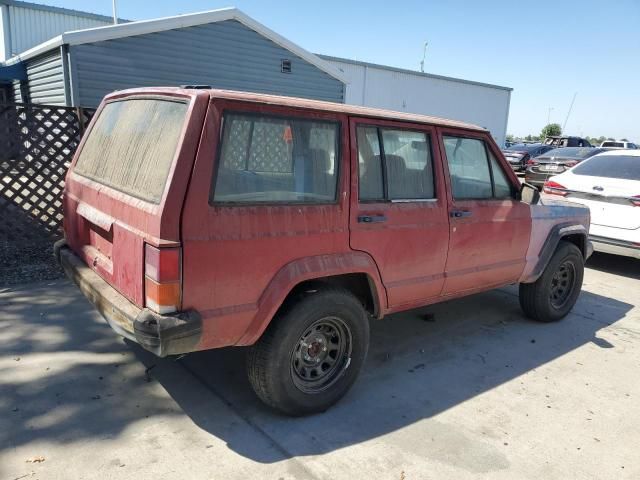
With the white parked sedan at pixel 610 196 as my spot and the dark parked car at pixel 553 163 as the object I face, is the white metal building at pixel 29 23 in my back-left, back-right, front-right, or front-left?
front-left

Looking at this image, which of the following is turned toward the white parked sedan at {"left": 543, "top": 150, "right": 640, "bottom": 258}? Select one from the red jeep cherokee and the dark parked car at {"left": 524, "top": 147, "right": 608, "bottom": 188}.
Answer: the red jeep cherokee

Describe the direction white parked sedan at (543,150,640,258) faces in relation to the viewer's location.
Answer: facing away from the viewer and to the right of the viewer

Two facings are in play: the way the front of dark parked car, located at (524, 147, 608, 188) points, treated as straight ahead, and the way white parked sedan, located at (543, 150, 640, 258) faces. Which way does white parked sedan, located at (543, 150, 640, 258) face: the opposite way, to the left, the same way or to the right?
the same way

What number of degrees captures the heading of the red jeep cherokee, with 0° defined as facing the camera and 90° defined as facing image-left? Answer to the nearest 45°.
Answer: approximately 225°

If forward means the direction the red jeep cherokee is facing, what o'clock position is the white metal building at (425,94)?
The white metal building is roughly at 11 o'clock from the red jeep cherokee.

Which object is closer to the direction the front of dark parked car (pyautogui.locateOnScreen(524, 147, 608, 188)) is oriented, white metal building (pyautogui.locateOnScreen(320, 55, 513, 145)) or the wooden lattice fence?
the white metal building

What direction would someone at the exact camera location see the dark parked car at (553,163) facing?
facing away from the viewer and to the right of the viewer

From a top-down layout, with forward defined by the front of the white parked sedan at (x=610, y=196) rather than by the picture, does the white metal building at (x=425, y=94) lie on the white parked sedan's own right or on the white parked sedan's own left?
on the white parked sedan's own left

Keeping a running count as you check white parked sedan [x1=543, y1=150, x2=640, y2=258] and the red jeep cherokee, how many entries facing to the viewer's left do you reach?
0

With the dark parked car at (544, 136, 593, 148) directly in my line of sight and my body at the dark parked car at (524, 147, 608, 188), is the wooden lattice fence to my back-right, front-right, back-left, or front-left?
back-left

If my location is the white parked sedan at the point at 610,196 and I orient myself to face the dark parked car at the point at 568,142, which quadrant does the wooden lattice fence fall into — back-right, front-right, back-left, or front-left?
back-left

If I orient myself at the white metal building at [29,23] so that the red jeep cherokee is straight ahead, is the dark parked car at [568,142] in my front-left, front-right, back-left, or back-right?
front-left

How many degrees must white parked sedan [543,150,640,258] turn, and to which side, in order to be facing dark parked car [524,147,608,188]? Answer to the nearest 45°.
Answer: approximately 45° to its left

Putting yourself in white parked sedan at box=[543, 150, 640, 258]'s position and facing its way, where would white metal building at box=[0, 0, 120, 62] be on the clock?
The white metal building is roughly at 8 o'clock from the white parked sedan.

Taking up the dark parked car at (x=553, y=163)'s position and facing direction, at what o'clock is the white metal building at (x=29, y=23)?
The white metal building is roughly at 7 o'clock from the dark parked car.

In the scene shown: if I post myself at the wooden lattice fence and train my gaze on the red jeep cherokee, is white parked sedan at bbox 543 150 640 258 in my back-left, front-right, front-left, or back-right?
front-left
